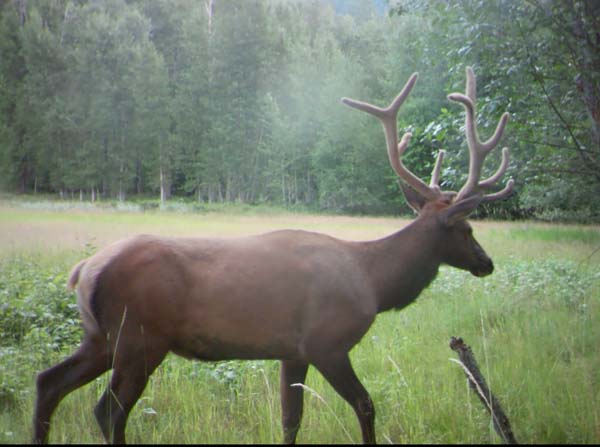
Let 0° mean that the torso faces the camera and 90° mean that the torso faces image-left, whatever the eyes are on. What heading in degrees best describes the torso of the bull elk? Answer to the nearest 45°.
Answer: approximately 270°

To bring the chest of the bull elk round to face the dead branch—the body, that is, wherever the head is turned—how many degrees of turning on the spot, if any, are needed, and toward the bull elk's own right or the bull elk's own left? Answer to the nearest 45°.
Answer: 0° — it already faces it
